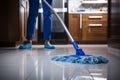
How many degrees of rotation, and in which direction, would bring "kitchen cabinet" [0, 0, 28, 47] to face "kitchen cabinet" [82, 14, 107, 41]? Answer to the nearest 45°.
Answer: approximately 45° to its left

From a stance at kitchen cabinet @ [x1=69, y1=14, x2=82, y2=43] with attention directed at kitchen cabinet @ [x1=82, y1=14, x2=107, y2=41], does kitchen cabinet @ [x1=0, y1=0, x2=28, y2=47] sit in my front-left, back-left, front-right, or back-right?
back-right

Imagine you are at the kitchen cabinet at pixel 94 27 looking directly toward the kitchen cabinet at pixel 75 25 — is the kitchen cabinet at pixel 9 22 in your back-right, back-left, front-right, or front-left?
front-left

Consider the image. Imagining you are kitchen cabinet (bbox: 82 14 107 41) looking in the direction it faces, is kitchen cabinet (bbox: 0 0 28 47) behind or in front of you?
in front

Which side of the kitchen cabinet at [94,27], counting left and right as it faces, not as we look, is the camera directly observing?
front

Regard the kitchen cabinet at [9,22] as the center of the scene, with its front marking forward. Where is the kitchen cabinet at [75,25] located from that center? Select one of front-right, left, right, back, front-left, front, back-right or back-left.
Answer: front-left
